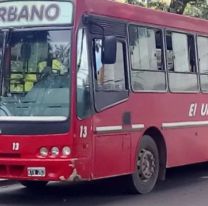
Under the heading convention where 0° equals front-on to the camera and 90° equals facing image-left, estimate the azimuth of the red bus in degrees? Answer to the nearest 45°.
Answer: approximately 45°

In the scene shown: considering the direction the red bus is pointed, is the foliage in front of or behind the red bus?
behind
